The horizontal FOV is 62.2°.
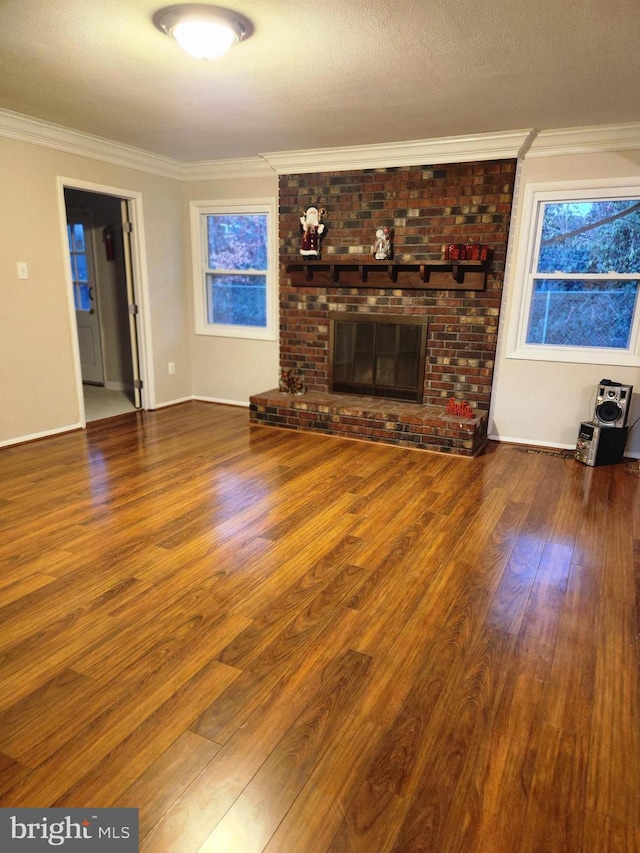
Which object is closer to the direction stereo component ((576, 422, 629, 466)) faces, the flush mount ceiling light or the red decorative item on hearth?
the flush mount ceiling light

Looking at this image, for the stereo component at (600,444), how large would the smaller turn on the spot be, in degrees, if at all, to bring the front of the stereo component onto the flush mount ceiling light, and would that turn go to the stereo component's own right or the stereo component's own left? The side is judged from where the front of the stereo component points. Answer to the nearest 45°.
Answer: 0° — it already faces it

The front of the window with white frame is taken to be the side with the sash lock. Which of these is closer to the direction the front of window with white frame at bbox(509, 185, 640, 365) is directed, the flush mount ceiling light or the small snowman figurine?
the flush mount ceiling light

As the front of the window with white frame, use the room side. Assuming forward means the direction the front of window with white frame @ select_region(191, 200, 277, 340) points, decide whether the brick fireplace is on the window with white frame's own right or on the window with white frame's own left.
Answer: on the window with white frame's own left

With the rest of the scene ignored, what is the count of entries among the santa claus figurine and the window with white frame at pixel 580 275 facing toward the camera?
2

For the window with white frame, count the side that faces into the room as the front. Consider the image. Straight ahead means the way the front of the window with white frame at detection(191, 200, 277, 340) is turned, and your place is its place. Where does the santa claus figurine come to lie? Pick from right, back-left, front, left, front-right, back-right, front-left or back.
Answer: left

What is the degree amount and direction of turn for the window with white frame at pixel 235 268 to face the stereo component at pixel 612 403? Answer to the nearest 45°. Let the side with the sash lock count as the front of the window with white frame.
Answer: approximately 90° to its left

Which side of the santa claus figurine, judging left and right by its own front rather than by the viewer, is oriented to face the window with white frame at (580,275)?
left

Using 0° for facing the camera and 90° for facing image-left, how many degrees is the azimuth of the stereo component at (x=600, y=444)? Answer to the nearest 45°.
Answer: approximately 45°

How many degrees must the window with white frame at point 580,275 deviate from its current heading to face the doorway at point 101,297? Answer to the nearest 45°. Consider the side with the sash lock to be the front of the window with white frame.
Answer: approximately 90° to its right

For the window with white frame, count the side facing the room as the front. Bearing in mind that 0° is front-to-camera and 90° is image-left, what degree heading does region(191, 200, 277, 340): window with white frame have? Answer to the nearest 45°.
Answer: approximately 45°

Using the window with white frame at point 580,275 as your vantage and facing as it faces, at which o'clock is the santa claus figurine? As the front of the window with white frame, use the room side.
The santa claus figurine is roughly at 3 o'clock from the window with white frame.

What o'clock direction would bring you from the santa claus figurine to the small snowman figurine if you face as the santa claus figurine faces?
The small snowman figurine is roughly at 10 o'clock from the santa claus figurine.

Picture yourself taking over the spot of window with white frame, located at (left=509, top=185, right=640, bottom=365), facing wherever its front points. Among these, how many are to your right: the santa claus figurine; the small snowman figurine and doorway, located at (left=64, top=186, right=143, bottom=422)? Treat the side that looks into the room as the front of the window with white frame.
3

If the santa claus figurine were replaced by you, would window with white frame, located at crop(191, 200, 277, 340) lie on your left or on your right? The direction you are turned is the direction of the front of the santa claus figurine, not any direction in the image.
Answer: on your right

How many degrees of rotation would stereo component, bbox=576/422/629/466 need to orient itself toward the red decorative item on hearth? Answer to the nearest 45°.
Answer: approximately 45° to its right

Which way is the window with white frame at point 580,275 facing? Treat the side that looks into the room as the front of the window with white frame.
toward the camera

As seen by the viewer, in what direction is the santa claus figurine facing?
toward the camera
